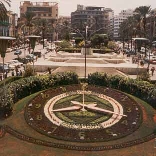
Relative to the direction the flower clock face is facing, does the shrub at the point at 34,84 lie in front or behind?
behind

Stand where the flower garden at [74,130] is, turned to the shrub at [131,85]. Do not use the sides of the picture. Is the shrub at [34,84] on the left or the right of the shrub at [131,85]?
left

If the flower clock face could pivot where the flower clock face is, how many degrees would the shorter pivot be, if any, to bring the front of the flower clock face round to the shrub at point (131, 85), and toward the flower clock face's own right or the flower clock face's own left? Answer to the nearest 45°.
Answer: approximately 135° to the flower clock face's own left

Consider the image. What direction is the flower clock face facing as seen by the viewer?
toward the camera
